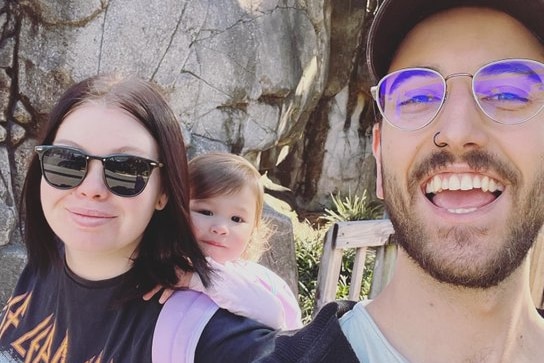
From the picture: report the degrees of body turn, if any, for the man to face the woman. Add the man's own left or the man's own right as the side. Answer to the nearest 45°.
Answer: approximately 90° to the man's own right

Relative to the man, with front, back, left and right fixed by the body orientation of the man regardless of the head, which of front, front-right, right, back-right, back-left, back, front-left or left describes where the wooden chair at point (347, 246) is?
back

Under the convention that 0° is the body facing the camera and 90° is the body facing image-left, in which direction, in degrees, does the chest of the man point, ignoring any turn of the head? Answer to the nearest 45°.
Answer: approximately 0°
